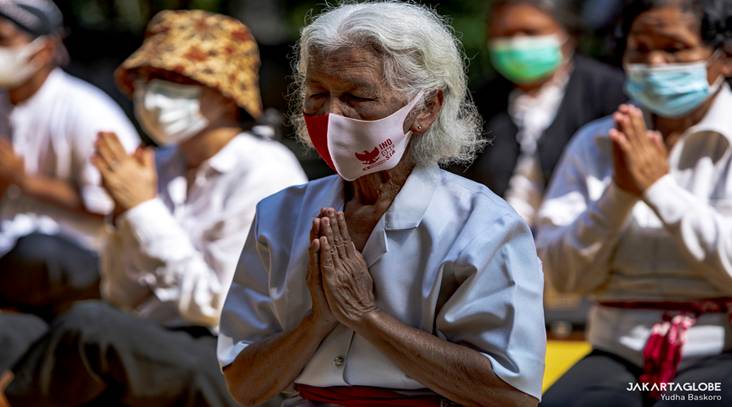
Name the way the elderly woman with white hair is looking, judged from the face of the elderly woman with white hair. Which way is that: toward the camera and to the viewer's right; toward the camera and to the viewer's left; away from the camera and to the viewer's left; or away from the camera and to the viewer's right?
toward the camera and to the viewer's left

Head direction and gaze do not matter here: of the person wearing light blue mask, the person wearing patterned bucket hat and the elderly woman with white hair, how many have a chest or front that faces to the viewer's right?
0

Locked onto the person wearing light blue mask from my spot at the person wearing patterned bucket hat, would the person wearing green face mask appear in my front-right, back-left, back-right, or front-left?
front-left

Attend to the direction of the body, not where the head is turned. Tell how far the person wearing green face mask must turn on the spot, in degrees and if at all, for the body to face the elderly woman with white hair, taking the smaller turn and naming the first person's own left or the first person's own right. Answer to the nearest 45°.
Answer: approximately 45° to the first person's own left

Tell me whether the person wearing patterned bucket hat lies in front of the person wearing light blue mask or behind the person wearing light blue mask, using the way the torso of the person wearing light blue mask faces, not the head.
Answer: in front

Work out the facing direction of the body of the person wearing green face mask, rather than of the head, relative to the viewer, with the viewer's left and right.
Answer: facing the viewer and to the left of the viewer

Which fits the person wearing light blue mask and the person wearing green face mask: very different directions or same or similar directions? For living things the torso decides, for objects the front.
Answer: same or similar directions

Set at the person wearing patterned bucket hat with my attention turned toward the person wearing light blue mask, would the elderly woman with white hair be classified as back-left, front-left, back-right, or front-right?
front-right

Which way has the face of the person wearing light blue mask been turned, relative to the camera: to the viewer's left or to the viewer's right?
to the viewer's left

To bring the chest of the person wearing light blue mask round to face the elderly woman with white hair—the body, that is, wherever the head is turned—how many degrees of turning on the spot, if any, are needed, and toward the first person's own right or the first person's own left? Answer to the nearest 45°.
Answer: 0° — they already face them

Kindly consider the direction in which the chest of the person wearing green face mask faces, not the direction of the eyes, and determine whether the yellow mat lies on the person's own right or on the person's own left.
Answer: on the person's own left

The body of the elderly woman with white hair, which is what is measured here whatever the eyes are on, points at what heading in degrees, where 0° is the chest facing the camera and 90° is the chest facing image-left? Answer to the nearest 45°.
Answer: approximately 45°

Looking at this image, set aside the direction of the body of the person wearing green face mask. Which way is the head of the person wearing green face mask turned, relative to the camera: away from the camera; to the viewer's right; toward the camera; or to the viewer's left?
toward the camera

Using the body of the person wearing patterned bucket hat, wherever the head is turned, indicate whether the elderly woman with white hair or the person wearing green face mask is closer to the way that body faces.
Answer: the elderly woman with white hair

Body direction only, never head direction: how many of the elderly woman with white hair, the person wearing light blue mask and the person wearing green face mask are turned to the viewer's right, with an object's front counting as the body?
0
